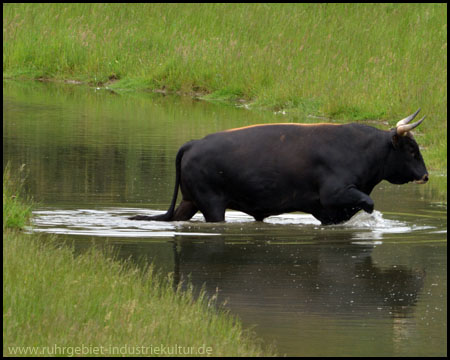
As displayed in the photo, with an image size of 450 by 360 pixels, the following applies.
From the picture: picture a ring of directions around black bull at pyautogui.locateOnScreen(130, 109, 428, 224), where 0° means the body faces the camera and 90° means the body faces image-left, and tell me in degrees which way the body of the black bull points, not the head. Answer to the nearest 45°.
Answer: approximately 270°
